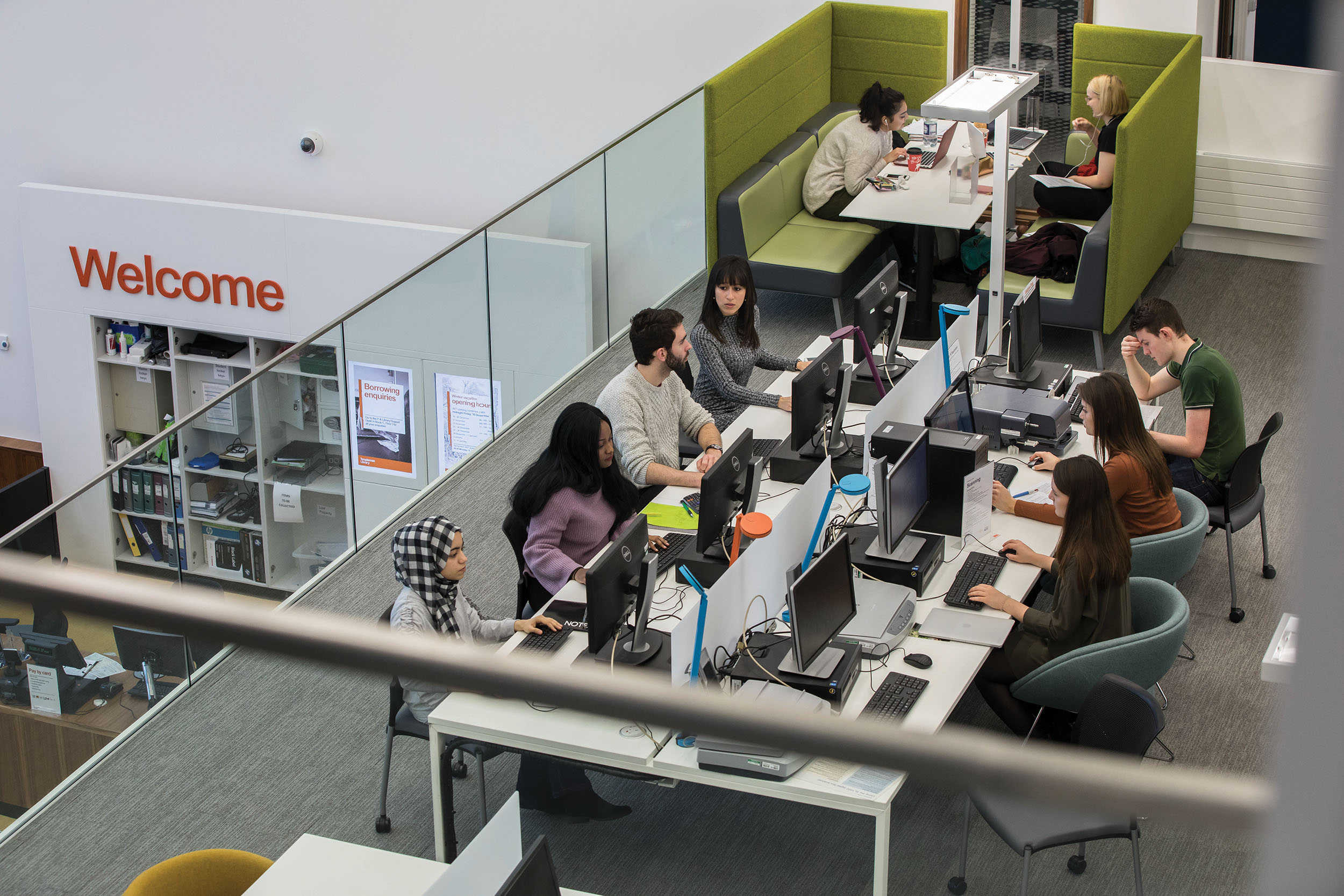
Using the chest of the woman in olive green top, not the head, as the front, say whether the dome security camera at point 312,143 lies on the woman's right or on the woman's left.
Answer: on the woman's right

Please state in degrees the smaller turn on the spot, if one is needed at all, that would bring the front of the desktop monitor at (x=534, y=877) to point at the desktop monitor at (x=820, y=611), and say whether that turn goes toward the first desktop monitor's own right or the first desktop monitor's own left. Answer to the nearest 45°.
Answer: approximately 90° to the first desktop monitor's own left

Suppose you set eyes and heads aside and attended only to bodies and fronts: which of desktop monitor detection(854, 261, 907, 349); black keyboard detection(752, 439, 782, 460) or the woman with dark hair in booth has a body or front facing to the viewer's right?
the woman with dark hair in booth

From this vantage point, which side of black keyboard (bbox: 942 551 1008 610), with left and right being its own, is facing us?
right

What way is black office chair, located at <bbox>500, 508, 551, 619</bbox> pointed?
to the viewer's right

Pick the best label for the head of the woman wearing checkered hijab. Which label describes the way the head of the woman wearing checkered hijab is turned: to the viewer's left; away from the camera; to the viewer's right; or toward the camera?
to the viewer's right

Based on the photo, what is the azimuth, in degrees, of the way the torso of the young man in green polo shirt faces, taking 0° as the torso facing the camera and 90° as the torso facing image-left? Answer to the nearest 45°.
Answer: approximately 90°

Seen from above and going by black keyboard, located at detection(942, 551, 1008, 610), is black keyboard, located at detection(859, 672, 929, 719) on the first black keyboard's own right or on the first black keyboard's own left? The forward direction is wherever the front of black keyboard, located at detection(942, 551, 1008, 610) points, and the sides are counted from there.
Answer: on the first black keyboard's own right

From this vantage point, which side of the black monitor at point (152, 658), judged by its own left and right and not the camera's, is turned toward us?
back
